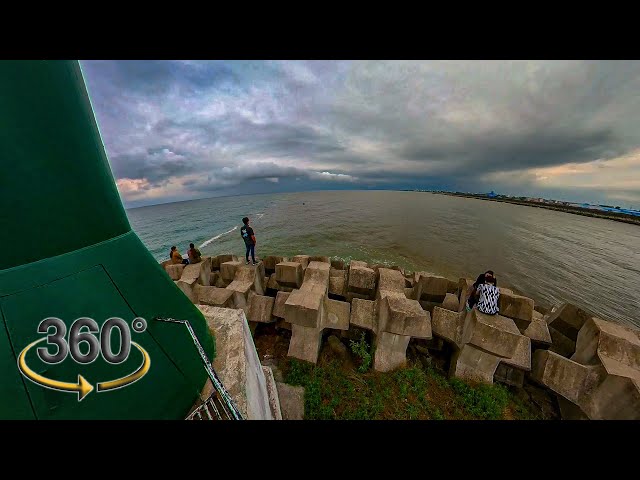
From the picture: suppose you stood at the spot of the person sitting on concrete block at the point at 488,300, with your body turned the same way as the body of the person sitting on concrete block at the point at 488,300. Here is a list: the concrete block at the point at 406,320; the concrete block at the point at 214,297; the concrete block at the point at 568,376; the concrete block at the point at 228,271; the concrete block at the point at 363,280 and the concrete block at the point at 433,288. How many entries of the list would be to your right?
1

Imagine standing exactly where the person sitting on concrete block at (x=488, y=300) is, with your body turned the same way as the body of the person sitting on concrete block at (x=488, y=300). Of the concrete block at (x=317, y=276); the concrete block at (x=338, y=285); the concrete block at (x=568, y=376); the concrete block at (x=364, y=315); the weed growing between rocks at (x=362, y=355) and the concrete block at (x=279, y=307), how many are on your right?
1

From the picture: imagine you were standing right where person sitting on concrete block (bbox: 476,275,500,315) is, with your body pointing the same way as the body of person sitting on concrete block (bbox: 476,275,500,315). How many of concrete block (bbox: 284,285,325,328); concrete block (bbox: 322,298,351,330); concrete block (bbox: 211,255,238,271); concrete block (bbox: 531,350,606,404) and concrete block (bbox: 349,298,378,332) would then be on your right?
1

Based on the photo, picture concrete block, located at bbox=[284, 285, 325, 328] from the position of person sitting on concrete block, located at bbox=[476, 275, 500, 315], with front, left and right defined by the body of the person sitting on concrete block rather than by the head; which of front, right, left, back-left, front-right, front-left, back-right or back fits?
back-left

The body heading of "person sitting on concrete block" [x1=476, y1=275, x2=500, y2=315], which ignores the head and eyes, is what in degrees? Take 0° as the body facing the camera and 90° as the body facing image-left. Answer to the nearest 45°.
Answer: approximately 180°

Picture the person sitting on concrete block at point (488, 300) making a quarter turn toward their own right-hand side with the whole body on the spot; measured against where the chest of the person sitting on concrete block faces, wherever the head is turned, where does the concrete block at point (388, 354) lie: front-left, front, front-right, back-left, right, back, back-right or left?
back-right

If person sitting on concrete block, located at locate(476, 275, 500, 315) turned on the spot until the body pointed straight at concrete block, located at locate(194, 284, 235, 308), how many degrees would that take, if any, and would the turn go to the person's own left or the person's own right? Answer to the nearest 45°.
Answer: approximately 135° to the person's own left

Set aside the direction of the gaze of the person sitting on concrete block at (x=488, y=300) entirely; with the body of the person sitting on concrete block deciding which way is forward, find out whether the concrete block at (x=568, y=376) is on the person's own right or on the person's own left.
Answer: on the person's own right

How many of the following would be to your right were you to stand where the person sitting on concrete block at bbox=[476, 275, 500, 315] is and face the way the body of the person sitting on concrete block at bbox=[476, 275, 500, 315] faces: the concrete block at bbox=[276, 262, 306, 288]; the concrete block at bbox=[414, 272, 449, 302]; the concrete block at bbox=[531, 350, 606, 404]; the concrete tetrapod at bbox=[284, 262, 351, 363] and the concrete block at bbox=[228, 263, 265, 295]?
1

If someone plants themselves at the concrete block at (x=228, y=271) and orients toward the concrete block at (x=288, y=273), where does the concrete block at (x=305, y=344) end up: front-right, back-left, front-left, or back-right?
front-right

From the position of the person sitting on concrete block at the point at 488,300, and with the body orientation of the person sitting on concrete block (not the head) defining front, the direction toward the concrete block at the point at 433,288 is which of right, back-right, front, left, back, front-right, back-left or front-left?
front-left

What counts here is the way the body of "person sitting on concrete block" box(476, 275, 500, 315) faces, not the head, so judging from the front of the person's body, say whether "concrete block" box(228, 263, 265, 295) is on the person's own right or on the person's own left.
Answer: on the person's own left

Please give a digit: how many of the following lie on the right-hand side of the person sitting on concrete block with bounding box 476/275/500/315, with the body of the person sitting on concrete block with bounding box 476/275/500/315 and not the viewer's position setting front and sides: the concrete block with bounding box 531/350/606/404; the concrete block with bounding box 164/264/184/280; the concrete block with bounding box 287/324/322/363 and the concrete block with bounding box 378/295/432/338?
1

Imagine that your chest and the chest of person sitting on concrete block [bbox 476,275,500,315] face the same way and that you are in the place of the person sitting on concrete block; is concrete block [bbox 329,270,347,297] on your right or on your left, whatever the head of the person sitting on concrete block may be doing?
on your left

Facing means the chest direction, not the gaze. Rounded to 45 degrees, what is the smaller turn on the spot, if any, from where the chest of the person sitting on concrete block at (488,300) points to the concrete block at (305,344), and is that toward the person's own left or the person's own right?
approximately 135° to the person's own left
